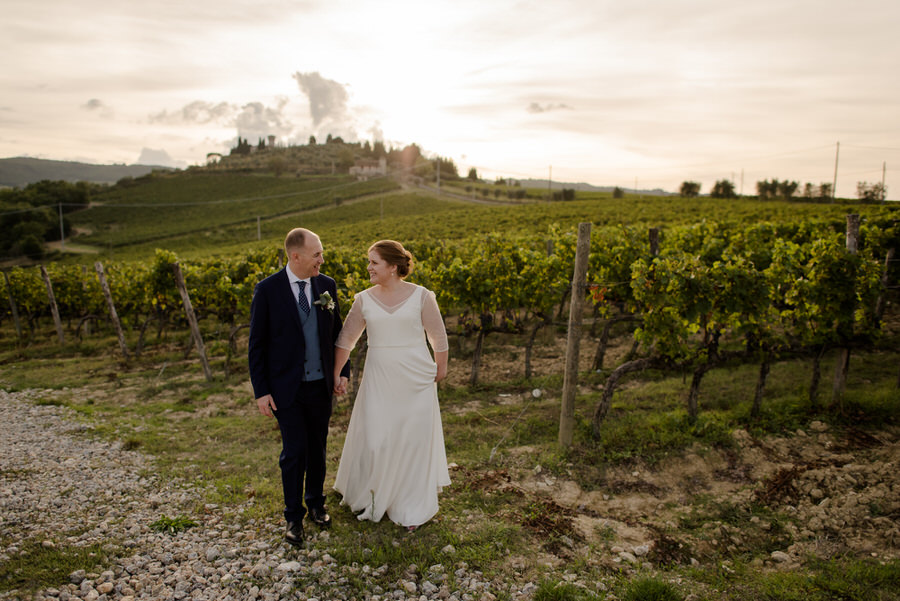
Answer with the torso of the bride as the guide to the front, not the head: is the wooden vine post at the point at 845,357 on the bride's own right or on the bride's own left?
on the bride's own left

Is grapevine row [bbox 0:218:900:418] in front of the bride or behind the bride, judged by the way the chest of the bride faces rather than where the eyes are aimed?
behind

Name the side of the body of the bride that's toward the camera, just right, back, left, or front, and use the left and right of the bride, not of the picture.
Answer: front

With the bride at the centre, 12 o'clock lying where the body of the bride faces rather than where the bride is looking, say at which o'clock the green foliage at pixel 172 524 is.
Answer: The green foliage is roughly at 3 o'clock from the bride.

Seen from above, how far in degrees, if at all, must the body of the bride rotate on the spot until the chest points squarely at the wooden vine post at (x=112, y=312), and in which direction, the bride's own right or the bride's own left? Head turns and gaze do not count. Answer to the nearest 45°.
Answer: approximately 135° to the bride's own right

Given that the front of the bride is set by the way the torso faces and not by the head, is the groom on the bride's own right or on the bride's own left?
on the bride's own right

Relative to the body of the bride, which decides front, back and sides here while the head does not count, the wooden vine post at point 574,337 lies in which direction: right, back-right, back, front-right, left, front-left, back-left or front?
back-left
